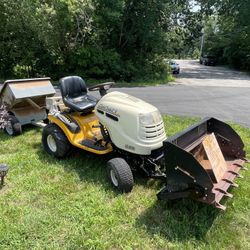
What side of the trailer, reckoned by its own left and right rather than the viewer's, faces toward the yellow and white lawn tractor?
front

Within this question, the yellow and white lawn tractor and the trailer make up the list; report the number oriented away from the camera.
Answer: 0

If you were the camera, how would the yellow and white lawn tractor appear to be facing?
facing the viewer and to the right of the viewer

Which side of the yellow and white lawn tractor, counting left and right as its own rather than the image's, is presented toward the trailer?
back
